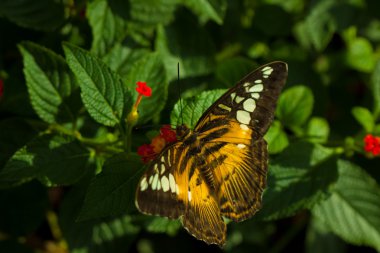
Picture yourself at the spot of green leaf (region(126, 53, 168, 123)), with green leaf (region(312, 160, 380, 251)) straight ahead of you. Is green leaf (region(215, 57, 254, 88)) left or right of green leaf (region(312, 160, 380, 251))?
left

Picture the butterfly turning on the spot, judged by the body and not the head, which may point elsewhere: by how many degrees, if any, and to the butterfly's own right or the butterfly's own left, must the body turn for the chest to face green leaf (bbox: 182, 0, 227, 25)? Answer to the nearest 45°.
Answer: approximately 45° to the butterfly's own right

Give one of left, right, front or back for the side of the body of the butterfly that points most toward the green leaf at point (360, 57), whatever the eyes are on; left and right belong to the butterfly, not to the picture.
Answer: right

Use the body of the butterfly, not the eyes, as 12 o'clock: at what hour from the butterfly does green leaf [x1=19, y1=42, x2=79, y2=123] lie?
The green leaf is roughly at 11 o'clock from the butterfly.

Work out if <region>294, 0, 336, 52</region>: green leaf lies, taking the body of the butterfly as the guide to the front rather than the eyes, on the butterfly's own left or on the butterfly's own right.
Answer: on the butterfly's own right

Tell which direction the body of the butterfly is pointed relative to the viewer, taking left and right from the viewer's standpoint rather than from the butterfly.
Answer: facing away from the viewer and to the left of the viewer

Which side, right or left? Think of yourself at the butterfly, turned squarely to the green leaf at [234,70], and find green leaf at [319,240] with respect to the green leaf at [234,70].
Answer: right
